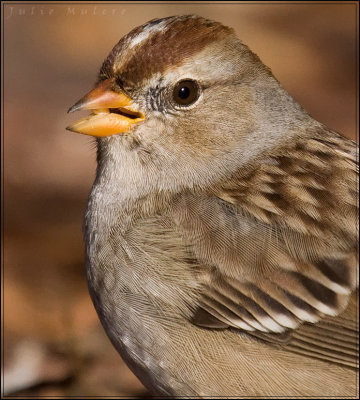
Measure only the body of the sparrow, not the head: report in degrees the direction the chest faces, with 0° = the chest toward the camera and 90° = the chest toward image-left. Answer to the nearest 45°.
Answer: approximately 90°
